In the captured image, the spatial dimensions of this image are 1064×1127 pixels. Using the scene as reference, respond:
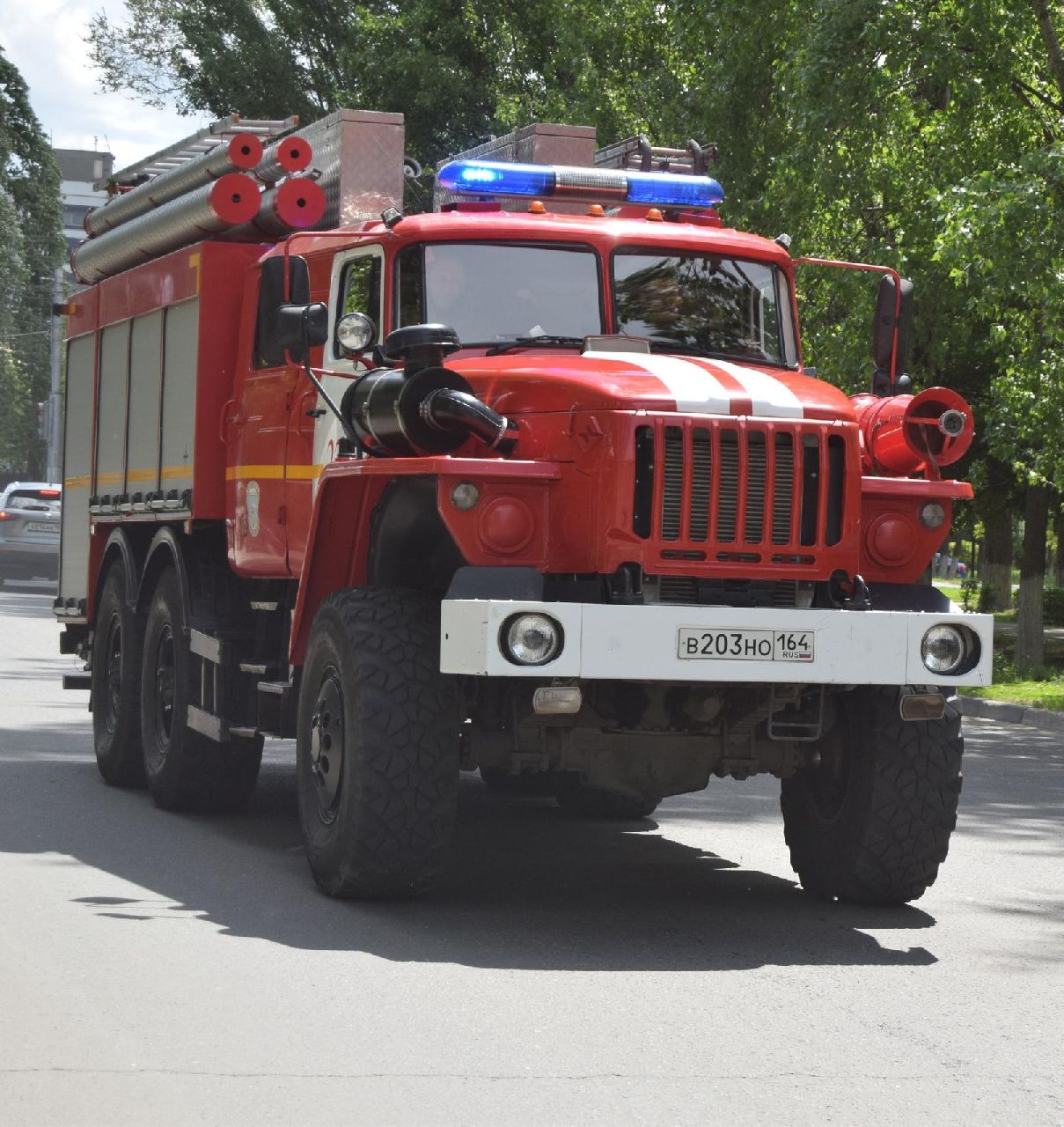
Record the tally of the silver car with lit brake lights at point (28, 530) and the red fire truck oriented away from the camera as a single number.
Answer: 1

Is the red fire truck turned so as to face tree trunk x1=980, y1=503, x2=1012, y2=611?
no

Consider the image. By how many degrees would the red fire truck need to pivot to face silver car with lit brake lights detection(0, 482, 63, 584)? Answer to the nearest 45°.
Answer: approximately 135° to its left

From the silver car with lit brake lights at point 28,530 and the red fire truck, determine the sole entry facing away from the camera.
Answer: the silver car with lit brake lights

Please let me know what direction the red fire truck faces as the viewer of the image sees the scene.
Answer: facing the viewer and to the right of the viewer

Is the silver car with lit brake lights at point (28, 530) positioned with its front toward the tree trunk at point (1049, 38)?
no

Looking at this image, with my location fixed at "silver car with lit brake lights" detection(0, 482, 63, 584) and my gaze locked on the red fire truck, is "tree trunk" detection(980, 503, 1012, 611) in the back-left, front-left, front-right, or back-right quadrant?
front-left

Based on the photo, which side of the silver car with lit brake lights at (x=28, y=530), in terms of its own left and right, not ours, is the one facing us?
back

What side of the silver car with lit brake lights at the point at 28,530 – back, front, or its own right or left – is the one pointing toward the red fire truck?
back

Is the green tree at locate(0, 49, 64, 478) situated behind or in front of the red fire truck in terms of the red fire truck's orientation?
behind
